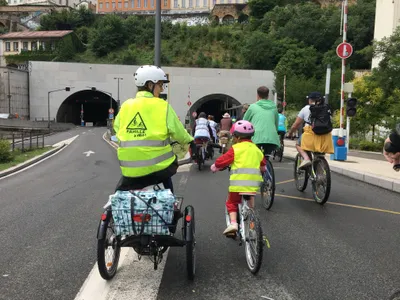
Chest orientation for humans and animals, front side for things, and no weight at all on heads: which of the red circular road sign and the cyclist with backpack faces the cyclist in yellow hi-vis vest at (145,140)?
the red circular road sign

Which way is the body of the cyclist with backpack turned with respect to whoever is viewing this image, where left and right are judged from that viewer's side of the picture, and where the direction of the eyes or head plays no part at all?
facing away from the viewer and to the left of the viewer

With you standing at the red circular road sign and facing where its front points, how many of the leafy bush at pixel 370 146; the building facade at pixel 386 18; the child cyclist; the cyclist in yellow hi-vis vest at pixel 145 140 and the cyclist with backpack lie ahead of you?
3

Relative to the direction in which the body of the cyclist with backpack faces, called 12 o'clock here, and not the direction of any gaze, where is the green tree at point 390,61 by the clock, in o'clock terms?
The green tree is roughly at 2 o'clock from the cyclist with backpack.

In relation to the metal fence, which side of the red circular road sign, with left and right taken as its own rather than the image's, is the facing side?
right

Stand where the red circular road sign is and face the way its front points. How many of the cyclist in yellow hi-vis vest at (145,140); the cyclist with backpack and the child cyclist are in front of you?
3

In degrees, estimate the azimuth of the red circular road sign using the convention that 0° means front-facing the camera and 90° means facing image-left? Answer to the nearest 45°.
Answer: approximately 0°

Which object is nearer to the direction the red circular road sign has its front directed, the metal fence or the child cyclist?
the child cyclist

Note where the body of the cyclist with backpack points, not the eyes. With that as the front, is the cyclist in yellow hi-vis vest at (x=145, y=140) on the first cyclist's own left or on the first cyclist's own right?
on the first cyclist's own left

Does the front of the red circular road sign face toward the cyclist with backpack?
yes

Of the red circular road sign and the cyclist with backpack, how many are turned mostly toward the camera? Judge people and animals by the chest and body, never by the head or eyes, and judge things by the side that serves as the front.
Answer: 1
